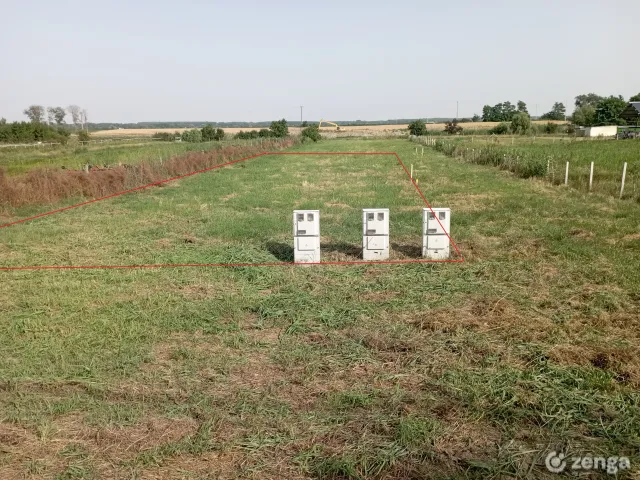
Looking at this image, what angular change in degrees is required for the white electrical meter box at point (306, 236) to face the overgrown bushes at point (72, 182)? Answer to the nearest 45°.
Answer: approximately 135° to its right

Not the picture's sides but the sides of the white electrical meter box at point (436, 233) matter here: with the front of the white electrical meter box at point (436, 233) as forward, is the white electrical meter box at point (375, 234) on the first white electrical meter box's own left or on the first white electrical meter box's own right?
on the first white electrical meter box's own right

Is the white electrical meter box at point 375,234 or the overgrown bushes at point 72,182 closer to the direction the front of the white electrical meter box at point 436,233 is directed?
the white electrical meter box

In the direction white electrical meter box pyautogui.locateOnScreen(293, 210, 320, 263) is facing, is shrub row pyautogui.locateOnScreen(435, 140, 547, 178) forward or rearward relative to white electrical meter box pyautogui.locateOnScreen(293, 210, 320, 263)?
rearward

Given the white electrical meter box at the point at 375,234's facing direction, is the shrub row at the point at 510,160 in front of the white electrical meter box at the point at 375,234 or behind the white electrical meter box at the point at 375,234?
behind

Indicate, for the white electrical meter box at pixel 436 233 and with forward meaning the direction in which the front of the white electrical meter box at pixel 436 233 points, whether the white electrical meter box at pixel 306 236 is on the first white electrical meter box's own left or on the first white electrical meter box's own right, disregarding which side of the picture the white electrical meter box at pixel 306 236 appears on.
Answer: on the first white electrical meter box's own right

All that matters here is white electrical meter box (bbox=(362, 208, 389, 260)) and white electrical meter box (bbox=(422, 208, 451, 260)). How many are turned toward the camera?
2

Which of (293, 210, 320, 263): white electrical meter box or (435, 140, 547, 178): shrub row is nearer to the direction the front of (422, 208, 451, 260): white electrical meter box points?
the white electrical meter box

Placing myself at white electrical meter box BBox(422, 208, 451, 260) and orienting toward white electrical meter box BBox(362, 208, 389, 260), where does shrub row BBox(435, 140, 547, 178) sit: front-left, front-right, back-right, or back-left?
back-right

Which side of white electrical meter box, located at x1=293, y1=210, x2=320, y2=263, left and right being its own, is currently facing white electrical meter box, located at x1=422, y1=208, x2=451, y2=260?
left

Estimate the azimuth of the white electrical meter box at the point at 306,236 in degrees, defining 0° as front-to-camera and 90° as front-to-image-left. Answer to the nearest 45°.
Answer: approximately 0°
